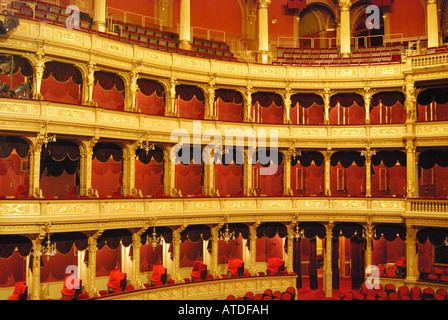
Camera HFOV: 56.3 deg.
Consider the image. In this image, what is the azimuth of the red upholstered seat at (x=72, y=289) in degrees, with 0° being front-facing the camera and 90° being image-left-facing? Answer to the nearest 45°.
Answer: approximately 45°

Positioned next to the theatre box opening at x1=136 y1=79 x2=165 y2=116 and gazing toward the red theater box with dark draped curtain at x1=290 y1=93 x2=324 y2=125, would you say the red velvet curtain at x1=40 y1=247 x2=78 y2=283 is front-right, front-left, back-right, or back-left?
back-right

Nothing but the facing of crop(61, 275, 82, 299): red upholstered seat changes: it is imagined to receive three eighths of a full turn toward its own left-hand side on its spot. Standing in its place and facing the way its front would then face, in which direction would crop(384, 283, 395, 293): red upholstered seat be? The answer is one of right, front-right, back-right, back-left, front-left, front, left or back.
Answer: front

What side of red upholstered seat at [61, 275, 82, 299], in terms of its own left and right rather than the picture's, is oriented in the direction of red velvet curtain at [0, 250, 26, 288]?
right

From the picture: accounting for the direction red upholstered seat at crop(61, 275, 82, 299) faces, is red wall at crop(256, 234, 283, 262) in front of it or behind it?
behind
